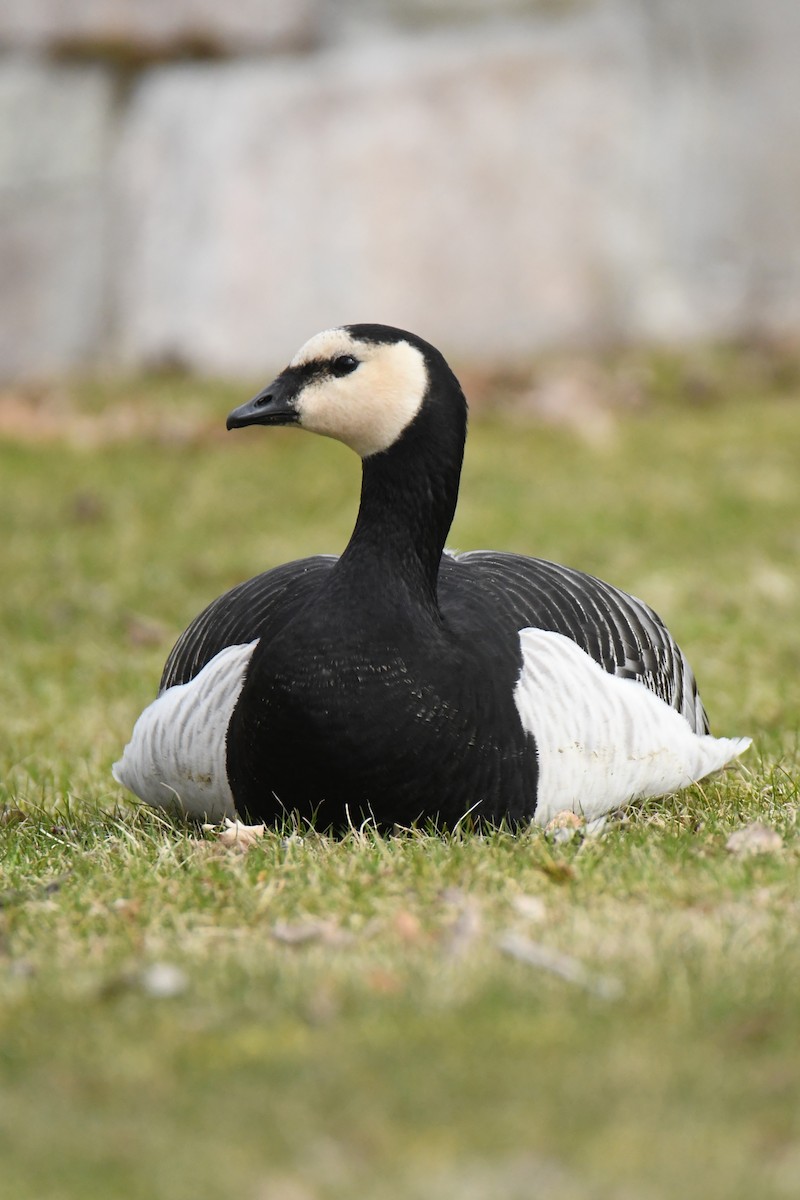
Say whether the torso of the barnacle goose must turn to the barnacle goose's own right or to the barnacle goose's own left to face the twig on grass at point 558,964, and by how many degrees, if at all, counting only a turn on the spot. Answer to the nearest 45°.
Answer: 0° — it already faces it

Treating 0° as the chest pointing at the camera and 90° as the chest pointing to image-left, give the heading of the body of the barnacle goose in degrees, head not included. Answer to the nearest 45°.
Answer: approximately 0°

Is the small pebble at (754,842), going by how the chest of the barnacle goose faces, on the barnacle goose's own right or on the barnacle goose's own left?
on the barnacle goose's own left

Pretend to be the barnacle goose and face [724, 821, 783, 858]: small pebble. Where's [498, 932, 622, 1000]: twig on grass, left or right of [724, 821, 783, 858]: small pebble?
right

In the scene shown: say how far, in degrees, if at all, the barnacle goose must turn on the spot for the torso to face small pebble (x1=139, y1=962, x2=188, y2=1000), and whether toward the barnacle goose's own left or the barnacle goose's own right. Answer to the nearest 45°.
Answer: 0° — it already faces it

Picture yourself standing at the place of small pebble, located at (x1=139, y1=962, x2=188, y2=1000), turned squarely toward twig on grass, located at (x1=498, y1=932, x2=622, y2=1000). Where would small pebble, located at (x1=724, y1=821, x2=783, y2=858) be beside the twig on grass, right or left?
left
